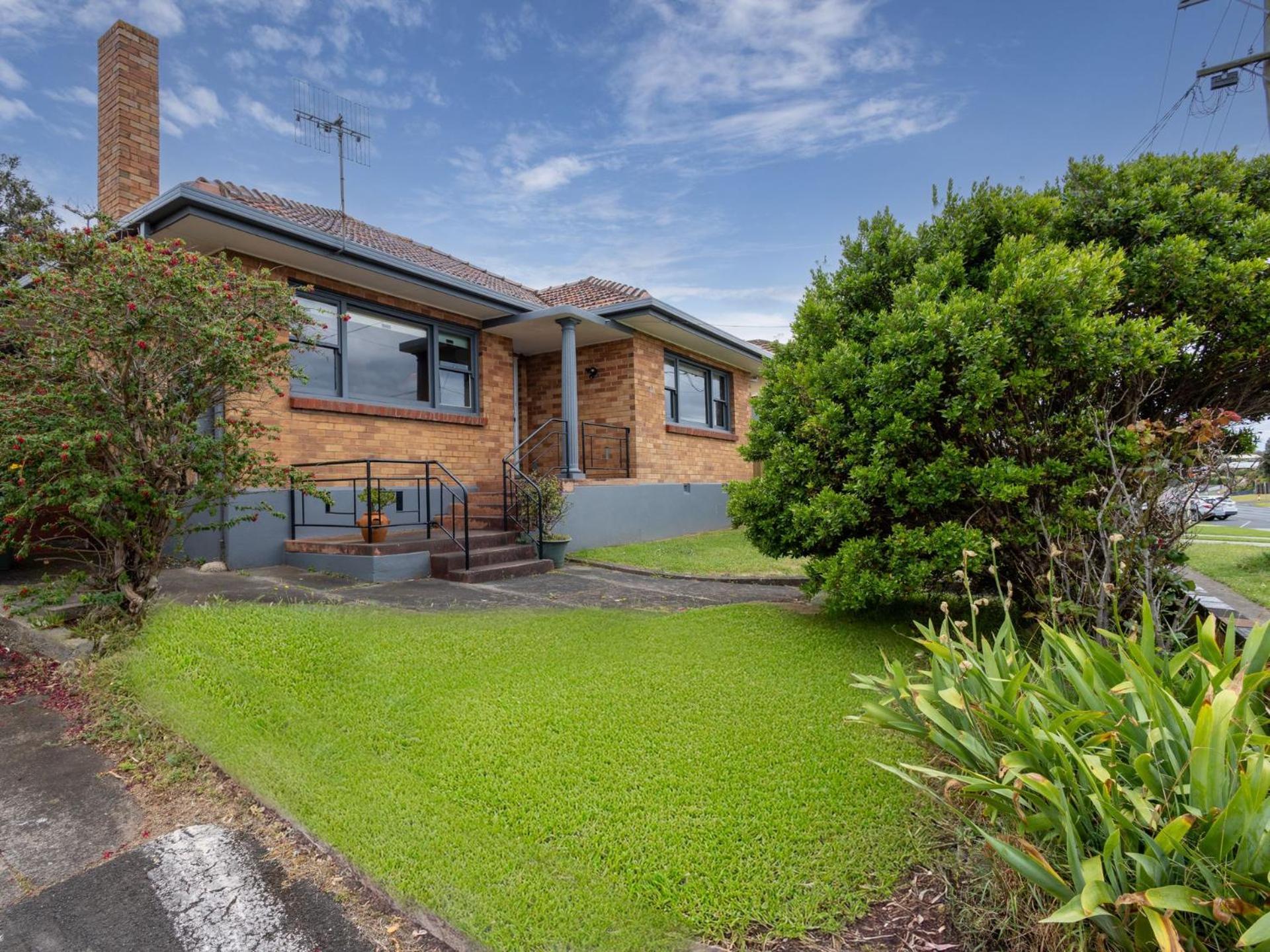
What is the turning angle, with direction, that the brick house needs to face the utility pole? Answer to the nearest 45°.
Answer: approximately 45° to its left

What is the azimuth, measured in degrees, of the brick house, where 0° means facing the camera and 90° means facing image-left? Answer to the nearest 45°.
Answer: approximately 315°

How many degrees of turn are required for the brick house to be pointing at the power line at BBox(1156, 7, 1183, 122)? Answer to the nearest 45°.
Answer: approximately 45° to its left

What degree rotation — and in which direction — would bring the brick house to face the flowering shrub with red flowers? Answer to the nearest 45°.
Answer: approximately 90° to its right

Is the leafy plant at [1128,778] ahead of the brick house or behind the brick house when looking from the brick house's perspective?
ahead

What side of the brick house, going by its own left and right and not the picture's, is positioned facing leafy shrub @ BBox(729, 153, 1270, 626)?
front
